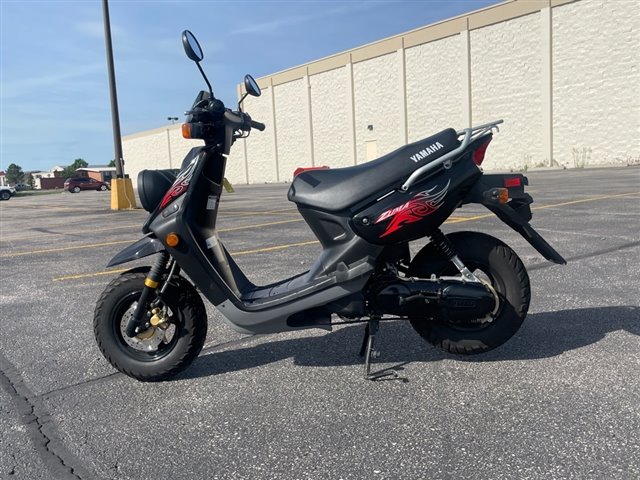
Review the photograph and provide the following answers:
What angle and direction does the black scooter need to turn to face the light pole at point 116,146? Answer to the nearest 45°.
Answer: approximately 45° to its right

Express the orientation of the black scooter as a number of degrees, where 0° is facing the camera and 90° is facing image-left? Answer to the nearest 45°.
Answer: approximately 90°
